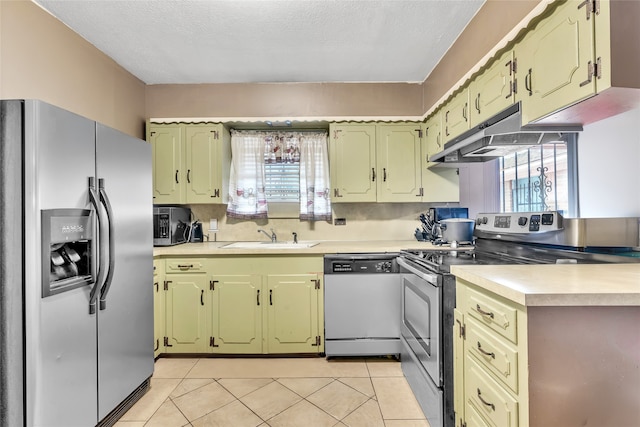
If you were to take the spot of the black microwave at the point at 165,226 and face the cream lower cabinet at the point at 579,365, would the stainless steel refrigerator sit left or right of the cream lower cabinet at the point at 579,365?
right

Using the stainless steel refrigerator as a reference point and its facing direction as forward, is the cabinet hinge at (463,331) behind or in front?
in front

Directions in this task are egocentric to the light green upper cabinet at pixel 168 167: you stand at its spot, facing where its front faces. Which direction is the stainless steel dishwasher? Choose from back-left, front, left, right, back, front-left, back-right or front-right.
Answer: front-left

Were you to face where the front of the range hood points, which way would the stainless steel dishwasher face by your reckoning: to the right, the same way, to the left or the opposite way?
to the left

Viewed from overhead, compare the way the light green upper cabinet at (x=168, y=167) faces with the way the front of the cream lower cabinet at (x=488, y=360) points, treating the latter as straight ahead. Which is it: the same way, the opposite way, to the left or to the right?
to the left

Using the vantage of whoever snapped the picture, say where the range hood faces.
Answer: facing the viewer and to the left of the viewer

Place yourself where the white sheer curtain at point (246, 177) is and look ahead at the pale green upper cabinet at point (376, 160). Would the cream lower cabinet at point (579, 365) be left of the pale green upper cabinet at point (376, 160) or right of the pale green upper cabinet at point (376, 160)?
right

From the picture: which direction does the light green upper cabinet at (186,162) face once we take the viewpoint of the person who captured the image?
facing the viewer

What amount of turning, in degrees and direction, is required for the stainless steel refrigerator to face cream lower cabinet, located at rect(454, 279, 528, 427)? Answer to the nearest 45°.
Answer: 0° — it already faces it

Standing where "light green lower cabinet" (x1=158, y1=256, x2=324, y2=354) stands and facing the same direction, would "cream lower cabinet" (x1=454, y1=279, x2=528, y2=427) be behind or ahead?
ahead

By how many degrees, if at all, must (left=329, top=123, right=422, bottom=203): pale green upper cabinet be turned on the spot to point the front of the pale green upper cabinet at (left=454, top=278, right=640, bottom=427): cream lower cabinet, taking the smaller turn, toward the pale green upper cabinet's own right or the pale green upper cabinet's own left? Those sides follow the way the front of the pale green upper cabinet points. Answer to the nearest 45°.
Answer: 0° — it already faces it

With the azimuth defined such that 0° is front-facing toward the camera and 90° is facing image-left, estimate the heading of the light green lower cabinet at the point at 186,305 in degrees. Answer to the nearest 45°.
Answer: approximately 0°

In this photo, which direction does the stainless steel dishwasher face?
toward the camera

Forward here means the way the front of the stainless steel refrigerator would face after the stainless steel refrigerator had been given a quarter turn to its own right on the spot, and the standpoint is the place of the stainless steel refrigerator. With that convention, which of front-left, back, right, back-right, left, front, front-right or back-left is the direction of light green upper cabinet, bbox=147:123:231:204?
back

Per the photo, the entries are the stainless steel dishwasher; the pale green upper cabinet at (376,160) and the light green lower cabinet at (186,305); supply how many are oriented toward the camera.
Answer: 3

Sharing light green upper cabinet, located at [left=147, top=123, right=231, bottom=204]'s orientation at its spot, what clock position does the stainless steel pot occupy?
The stainless steel pot is roughly at 10 o'clock from the light green upper cabinet.

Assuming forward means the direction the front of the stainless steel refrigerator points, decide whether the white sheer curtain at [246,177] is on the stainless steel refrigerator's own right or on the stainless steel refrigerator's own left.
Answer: on the stainless steel refrigerator's own left

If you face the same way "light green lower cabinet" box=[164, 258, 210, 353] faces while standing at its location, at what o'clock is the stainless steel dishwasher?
The stainless steel dishwasher is roughly at 10 o'clock from the light green lower cabinet.

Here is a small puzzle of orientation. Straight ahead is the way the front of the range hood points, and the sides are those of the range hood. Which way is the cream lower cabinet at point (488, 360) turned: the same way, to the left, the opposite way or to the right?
the same way
